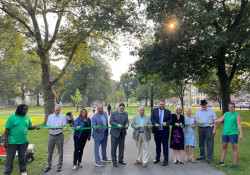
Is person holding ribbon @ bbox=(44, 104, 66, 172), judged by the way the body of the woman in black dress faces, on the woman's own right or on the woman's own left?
on the woman's own right

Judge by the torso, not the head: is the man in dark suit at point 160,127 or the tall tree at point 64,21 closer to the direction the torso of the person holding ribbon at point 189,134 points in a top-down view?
the man in dark suit

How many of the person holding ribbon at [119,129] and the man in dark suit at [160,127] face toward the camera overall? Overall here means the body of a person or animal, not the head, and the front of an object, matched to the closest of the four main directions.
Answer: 2

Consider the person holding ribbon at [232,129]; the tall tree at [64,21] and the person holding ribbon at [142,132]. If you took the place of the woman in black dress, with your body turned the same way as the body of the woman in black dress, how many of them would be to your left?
1

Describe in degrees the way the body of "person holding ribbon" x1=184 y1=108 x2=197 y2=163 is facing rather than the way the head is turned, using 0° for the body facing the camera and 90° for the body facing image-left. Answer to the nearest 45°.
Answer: approximately 0°

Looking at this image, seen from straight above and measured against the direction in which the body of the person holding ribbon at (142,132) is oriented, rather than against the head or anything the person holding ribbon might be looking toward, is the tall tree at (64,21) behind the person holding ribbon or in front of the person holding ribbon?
behind
